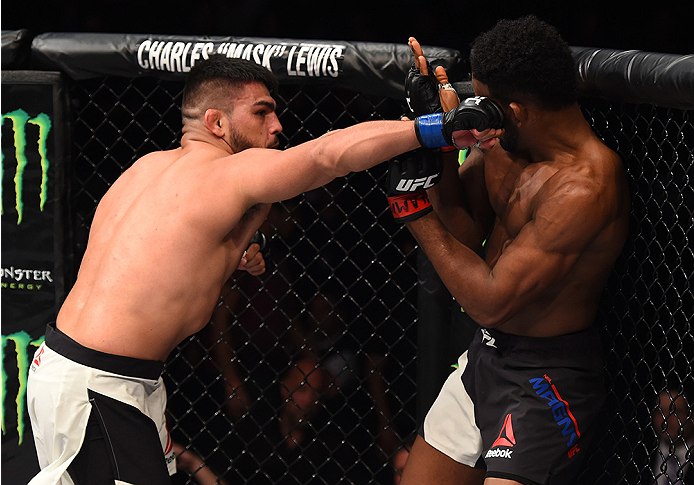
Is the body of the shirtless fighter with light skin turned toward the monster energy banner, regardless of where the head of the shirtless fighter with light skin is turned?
no

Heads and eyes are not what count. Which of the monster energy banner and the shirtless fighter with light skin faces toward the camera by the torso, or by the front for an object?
the monster energy banner

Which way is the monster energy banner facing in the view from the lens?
facing the viewer

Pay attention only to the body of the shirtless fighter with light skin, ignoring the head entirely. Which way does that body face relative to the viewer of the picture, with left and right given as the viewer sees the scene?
facing away from the viewer and to the right of the viewer

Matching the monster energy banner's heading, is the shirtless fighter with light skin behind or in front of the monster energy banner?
in front

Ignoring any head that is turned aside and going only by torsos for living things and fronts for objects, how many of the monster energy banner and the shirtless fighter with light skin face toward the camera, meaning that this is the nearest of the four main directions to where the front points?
1
